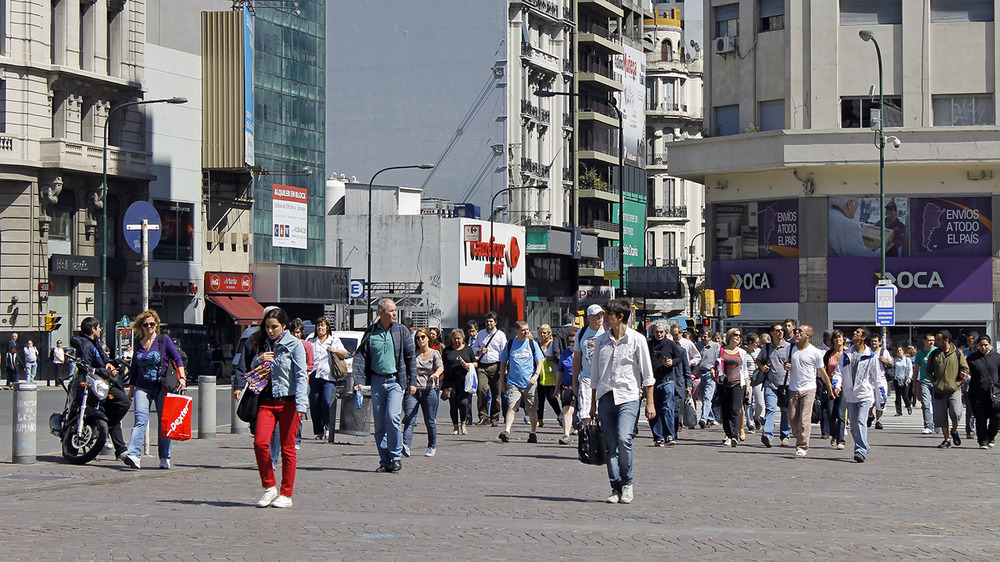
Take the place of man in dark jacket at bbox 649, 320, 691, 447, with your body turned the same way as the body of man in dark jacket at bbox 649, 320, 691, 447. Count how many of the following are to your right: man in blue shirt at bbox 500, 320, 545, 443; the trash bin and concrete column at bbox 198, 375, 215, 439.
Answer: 3

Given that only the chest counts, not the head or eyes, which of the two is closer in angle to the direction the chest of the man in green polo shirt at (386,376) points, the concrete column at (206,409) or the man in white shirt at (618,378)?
the man in white shirt

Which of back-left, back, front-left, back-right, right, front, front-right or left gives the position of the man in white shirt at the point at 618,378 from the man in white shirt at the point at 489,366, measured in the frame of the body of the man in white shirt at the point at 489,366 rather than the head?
front

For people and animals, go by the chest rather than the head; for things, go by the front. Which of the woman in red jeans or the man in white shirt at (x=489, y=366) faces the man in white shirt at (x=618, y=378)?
the man in white shirt at (x=489, y=366)

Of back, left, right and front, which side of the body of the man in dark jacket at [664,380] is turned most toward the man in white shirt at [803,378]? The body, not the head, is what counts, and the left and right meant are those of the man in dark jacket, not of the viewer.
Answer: left

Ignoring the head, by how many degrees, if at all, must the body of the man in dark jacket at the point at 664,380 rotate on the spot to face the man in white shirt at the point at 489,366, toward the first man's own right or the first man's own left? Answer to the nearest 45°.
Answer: approximately 135° to the first man's own right

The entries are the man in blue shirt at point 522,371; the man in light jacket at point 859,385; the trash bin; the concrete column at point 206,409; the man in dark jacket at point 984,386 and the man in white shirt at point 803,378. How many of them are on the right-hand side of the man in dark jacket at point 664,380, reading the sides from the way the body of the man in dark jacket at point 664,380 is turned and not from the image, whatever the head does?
3

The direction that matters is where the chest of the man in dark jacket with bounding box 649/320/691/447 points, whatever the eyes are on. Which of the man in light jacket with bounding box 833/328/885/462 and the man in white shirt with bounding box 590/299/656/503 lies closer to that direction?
the man in white shirt

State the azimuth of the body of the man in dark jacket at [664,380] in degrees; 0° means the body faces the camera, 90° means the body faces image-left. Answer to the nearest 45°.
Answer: approximately 0°

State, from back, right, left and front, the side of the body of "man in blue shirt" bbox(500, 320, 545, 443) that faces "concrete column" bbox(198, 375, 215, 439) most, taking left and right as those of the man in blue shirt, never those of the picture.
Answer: right

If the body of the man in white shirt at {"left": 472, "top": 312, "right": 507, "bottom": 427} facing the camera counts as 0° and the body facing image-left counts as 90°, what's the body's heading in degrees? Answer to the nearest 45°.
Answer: approximately 0°

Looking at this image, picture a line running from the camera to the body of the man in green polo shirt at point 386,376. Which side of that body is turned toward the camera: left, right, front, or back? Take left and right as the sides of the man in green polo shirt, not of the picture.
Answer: front

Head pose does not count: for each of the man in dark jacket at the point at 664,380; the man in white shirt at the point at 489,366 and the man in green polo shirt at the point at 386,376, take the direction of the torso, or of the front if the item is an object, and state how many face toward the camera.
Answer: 3
